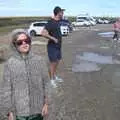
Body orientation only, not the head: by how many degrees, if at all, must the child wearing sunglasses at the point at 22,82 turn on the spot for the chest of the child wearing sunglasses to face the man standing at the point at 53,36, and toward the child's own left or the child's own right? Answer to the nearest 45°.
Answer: approximately 180°

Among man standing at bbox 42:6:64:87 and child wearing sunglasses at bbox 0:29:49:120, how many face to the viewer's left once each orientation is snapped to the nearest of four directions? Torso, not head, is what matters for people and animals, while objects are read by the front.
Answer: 0

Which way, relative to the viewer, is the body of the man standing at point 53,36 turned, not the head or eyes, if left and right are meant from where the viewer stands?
facing the viewer and to the right of the viewer

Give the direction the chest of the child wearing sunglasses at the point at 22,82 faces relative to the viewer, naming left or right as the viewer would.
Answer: facing the viewer

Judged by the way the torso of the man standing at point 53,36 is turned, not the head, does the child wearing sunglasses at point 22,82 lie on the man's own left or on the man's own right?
on the man's own right
